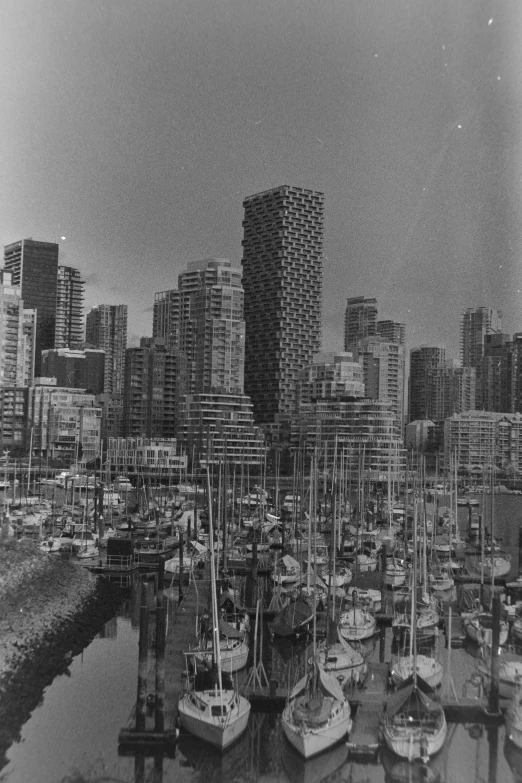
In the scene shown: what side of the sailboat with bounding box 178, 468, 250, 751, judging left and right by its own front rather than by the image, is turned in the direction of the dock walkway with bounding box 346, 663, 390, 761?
left

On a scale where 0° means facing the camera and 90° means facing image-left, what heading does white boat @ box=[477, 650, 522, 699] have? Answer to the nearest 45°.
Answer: approximately 0°

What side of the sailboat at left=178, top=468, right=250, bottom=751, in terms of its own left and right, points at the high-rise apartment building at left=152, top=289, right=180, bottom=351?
back

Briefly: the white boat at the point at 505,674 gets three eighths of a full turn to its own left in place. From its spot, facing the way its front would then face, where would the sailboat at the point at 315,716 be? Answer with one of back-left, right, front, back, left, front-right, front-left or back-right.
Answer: back

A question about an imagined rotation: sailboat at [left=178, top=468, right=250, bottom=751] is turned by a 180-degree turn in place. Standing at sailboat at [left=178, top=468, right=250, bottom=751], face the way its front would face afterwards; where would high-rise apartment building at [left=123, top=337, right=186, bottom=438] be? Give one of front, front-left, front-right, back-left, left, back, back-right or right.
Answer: front

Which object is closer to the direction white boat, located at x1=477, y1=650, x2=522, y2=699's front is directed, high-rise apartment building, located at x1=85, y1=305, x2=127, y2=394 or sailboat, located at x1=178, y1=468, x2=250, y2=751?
the sailboat
